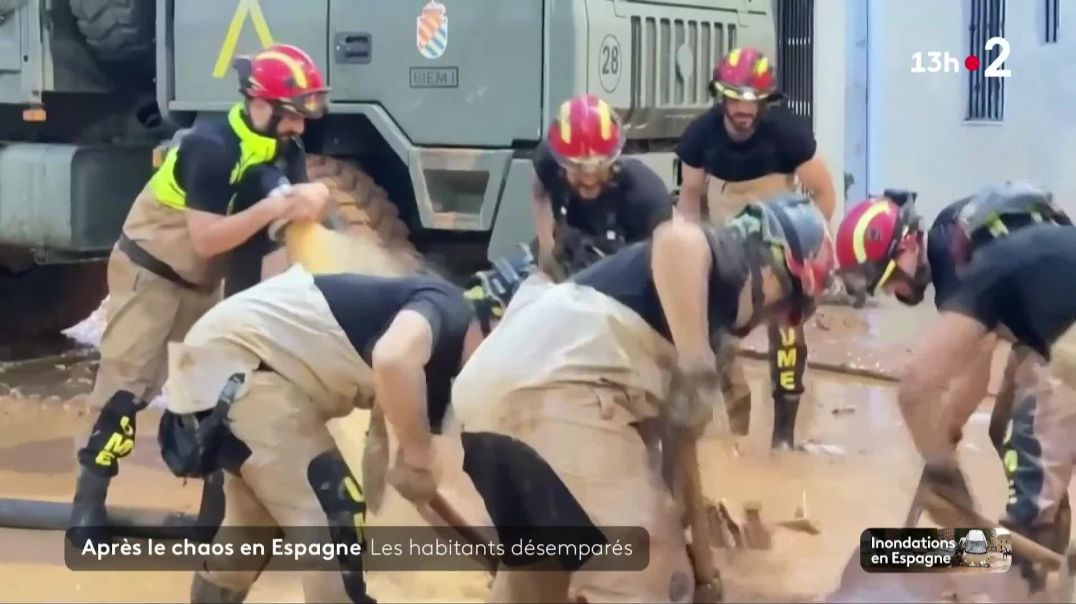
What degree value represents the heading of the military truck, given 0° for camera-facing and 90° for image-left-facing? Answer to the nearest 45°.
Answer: approximately 315°
